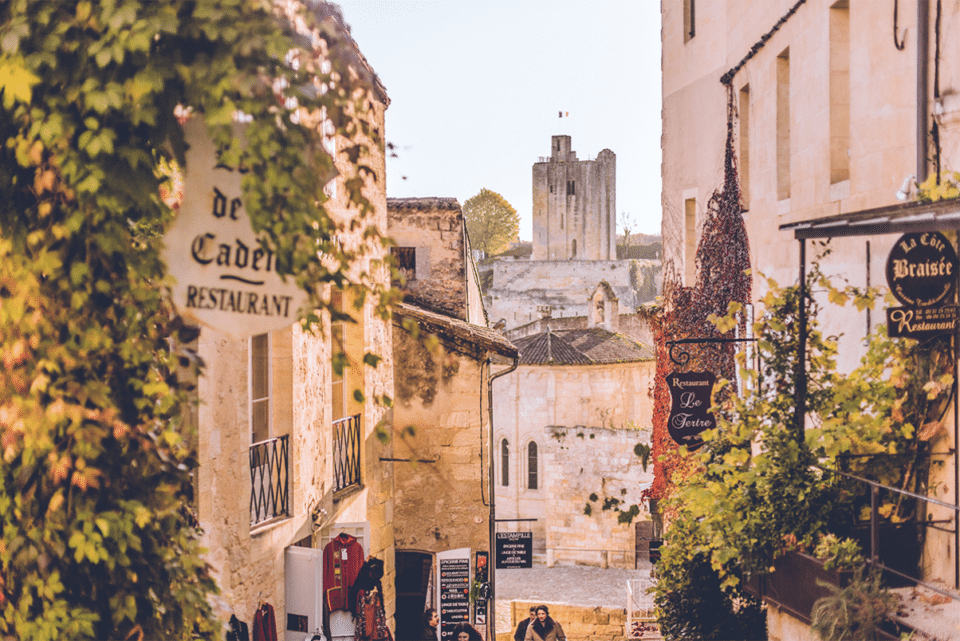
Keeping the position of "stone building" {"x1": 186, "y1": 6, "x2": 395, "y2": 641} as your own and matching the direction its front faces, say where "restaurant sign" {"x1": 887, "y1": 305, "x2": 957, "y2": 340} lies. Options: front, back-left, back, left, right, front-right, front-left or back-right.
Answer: front

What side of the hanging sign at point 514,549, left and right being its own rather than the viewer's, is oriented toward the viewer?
front

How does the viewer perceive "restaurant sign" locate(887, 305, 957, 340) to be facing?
facing the viewer

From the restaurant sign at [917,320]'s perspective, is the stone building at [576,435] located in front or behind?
behind

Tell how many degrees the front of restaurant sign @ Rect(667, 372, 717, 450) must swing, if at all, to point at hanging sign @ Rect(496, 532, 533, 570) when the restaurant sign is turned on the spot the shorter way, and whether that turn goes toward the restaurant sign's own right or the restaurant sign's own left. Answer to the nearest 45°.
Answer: approximately 135° to the restaurant sign's own right

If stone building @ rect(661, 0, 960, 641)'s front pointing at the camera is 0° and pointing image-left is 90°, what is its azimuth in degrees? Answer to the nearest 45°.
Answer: approximately 45°

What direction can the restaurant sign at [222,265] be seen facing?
toward the camera
